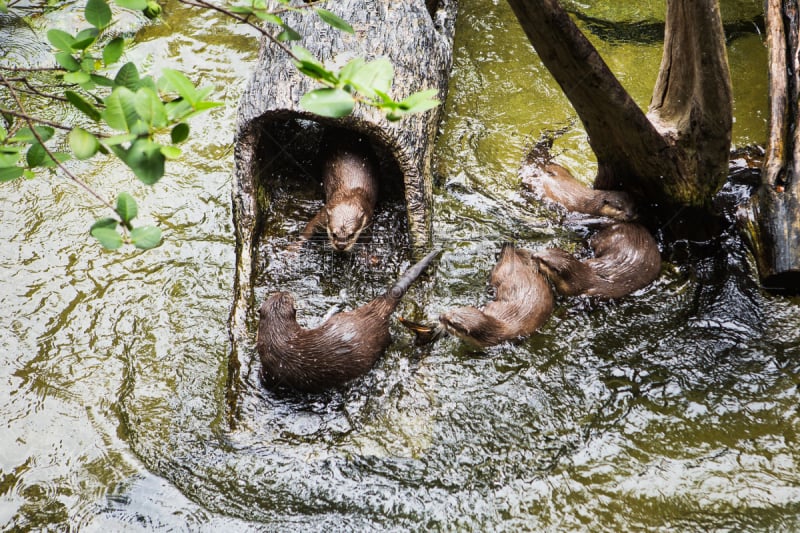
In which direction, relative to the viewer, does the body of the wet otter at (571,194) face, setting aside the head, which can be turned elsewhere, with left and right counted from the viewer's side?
facing to the right of the viewer

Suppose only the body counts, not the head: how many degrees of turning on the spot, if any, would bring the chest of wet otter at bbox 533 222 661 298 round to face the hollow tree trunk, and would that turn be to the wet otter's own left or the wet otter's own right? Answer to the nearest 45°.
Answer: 0° — it already faces it

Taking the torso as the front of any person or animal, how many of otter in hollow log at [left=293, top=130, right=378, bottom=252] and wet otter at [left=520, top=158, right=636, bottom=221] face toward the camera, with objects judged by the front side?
1

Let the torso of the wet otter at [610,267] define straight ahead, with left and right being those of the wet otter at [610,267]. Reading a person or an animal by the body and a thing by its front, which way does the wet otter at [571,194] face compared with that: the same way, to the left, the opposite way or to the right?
the opposite way

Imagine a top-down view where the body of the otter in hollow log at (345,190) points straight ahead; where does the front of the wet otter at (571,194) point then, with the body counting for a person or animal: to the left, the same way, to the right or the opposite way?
to the left

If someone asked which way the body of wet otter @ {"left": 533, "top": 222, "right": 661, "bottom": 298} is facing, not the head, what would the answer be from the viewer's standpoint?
to the viewer's left

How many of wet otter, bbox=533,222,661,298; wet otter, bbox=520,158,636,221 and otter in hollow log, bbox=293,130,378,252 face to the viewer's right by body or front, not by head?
1

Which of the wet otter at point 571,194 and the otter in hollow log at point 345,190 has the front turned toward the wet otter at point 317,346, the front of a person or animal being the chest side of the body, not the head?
the otter in hollow log

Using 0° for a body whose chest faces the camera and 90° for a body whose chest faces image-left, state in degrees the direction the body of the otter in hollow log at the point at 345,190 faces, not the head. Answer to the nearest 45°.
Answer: approximately 0°

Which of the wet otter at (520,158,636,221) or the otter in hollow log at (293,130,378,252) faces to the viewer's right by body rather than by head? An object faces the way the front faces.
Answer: the wet otter

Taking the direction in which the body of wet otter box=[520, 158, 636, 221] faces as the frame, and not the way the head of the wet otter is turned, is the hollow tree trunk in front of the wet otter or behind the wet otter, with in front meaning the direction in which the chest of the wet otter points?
behind
